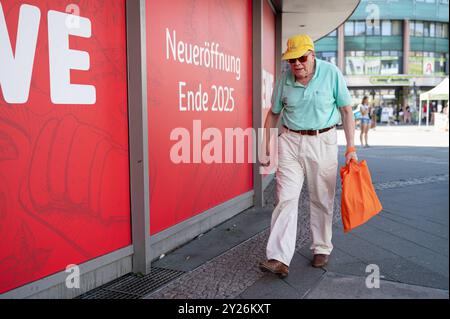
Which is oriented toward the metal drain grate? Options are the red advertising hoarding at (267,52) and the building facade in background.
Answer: the building facade in background

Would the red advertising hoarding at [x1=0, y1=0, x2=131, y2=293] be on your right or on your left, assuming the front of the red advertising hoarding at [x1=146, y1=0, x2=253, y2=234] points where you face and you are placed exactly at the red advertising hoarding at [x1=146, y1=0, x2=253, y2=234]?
on your right

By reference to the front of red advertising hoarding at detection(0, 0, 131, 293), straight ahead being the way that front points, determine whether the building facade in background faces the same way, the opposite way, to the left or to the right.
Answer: to the right

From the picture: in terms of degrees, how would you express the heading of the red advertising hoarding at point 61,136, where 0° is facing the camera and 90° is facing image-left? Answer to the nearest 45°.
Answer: approximately 315°

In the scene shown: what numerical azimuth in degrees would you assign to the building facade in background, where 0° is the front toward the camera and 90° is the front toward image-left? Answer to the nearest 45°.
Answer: approximately 0°

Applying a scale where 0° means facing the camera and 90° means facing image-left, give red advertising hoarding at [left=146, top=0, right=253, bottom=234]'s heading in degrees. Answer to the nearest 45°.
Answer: approximately 315°

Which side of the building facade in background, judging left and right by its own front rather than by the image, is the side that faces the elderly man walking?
front

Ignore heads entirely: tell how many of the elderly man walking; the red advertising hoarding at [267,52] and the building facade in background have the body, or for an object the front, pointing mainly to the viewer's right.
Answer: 1

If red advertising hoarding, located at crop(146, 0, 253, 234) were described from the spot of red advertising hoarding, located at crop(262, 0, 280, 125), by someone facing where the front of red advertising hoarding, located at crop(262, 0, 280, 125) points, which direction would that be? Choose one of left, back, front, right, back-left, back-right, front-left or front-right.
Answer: right

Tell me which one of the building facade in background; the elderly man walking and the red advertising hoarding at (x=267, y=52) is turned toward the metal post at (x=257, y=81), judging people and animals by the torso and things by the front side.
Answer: the building facade in background

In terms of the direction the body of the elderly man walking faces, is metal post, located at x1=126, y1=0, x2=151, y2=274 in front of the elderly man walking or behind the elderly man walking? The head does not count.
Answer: in front

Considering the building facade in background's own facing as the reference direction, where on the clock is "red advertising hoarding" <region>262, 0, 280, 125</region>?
The red advertising hoarding is roughly at 12 o'clock from the building facade in background.

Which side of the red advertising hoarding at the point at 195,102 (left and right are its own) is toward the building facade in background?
left

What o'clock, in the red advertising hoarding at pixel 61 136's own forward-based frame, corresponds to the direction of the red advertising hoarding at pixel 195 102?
the red advertising hoarding at pixel 195 102 is roughly at 9 o'clock from the red advertising hoarding at pixel 61 136.

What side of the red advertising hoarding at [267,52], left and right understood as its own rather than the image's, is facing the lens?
right

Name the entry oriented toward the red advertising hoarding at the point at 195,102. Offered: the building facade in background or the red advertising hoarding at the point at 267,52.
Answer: the building facade in background

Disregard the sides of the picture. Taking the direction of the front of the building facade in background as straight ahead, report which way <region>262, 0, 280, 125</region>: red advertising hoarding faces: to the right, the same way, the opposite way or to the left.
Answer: to the left

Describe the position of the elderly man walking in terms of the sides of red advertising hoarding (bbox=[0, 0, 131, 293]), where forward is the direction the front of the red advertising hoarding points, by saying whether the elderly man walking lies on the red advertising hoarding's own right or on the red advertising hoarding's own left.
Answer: on the red advertising hoarding's own left
